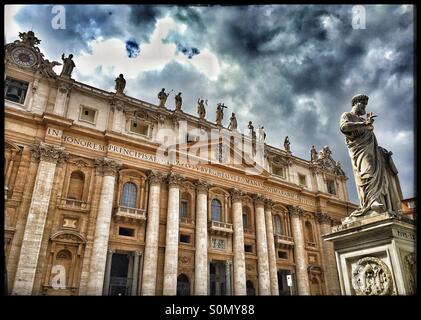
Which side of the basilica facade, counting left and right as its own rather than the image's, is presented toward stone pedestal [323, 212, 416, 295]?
front

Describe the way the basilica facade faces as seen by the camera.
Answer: facing the viewer and to the right of the viewer
